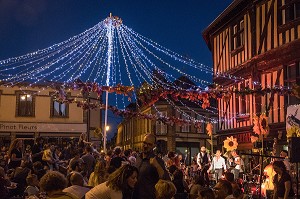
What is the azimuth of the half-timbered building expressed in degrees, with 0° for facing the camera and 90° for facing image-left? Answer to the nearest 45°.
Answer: approximately 45°

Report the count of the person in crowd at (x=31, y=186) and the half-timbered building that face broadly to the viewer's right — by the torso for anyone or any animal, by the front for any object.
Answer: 0

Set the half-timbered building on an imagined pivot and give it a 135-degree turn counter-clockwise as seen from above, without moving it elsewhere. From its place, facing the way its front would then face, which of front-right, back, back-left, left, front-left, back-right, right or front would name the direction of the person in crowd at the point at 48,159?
back-right

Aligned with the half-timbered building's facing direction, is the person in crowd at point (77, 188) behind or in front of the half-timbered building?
in front

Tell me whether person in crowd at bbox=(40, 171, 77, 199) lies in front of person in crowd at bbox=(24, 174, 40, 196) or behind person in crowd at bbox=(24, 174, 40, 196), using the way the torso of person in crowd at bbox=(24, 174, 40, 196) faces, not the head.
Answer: behind

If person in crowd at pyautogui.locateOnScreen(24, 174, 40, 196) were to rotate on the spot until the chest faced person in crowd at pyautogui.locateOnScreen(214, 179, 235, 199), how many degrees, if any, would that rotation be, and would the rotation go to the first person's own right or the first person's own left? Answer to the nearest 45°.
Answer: approximately 135° to the first person's own right

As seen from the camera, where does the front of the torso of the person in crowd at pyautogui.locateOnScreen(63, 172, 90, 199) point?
away from the camera

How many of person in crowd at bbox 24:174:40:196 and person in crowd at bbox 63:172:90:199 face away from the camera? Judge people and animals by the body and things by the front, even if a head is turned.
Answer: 2

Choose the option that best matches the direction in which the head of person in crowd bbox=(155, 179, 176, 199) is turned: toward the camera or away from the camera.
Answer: away from the camera
